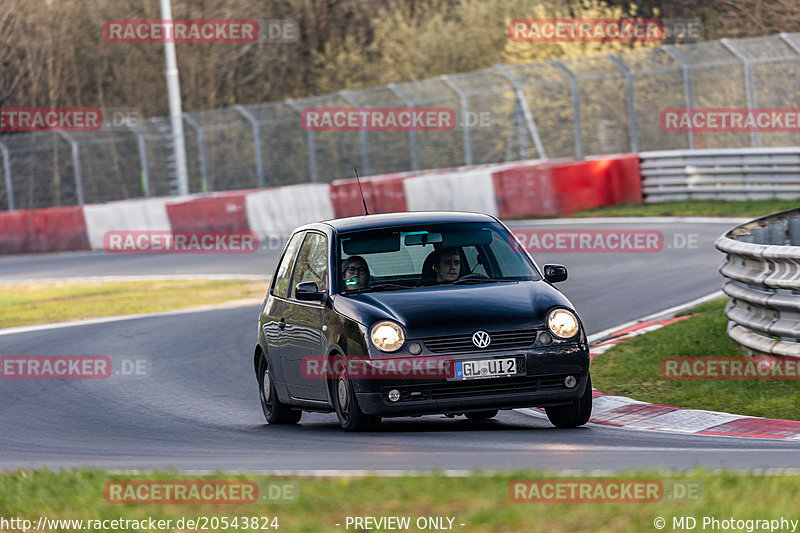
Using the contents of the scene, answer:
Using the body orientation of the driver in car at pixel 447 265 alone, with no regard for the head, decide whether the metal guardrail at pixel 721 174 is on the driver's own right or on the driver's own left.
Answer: on the driver's own left

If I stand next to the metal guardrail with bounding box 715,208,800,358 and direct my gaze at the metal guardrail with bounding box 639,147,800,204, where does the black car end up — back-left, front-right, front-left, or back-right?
back-left

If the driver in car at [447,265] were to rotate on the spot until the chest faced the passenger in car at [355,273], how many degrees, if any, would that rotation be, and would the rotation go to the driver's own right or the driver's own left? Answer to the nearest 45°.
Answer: approximately 135° to the driver's own right

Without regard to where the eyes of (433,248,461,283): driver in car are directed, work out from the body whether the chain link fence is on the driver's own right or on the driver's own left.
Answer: on the driver's own left

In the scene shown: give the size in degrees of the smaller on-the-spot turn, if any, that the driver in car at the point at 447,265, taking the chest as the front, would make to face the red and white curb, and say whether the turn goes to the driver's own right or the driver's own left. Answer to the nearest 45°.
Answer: approximately 45° to the driver's own left

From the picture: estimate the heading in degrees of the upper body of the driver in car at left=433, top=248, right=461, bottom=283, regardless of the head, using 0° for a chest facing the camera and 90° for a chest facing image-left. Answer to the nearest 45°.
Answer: approximately 315°
